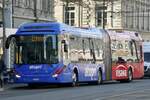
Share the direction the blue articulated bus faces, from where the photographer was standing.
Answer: facing the viewer and to the left of the viewer
